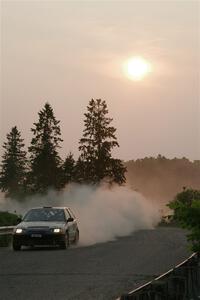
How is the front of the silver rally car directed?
toward the camera

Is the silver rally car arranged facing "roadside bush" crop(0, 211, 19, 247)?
no
